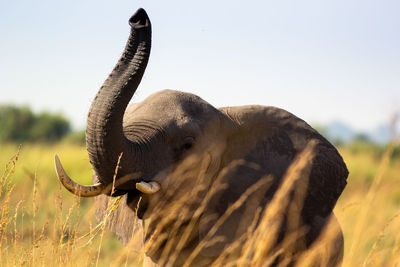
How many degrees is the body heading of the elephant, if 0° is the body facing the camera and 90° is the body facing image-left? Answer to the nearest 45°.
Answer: approximately 45°

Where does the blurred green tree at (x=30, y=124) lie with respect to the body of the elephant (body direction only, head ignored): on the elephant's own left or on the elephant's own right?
on the elephant's own right
